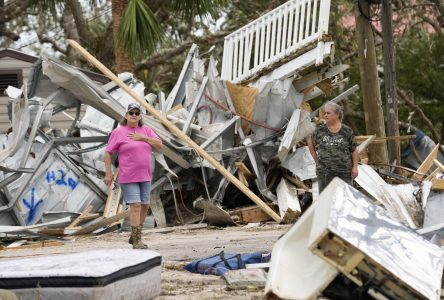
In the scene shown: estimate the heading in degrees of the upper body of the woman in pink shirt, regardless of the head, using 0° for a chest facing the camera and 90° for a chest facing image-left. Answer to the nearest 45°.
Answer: approximately 0°

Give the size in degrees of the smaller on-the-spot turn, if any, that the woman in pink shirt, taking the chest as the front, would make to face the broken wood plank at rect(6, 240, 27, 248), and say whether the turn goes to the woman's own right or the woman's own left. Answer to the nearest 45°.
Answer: approximately 135° to the woman's own right

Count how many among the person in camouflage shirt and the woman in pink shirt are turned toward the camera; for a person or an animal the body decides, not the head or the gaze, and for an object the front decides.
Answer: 2

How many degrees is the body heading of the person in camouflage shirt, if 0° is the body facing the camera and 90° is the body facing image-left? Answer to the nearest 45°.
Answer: approximately 0°

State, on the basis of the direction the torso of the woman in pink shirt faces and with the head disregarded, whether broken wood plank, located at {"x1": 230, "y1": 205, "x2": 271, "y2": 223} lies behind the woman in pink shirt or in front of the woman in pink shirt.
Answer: behind

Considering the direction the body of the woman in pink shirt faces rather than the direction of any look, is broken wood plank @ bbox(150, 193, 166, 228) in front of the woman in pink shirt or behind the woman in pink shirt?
behind

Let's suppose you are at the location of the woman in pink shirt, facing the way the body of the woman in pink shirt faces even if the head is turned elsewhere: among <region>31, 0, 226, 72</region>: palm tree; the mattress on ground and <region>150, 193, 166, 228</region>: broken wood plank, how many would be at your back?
2

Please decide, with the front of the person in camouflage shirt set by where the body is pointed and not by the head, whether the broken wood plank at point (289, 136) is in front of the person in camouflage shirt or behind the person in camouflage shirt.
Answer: behind

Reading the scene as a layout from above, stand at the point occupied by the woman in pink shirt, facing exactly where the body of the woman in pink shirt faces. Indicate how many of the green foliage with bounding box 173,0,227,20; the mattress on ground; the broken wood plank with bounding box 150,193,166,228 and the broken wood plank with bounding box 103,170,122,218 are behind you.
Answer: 3

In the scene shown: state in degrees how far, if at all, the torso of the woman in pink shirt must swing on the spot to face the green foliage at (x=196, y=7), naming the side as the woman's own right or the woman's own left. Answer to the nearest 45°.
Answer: approximately 180°

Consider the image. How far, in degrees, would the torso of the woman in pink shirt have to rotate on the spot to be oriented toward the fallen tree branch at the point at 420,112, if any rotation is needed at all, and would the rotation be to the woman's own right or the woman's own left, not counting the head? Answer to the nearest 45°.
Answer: approximately 135° to the woman's own left

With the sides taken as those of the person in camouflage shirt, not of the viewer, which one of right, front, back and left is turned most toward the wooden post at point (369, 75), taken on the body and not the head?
back
